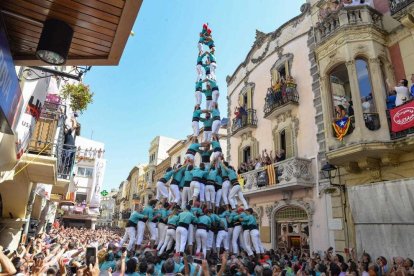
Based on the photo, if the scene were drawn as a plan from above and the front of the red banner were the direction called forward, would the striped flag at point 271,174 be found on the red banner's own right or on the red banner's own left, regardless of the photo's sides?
on the red banner's own right

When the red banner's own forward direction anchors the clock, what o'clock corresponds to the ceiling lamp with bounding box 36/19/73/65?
The ceiling lamp is roughly at 11 o'clock from the red banner.

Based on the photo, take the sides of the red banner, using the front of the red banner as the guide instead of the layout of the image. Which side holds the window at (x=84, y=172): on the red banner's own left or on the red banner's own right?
on the red banner's own right

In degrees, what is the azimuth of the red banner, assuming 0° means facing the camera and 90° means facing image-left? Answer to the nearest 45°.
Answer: approximately 45°

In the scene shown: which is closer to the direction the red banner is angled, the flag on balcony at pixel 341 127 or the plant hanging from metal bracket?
the plant hanging from metal bracket

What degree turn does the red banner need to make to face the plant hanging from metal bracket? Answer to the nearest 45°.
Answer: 0° — it already faces it

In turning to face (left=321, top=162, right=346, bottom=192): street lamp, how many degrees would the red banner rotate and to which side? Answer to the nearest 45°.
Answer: approximately 90° to its right

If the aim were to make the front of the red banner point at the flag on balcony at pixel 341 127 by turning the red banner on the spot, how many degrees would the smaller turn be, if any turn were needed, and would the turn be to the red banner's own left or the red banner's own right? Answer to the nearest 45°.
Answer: approximately 45° to the red banner's own right

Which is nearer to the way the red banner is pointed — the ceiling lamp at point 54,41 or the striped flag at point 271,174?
the ceiling lamp
